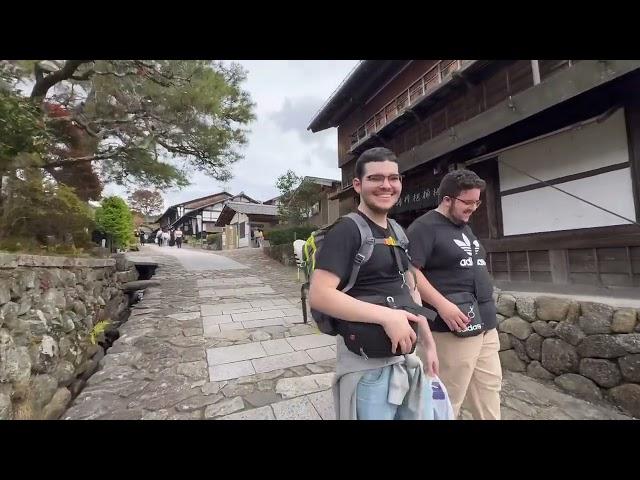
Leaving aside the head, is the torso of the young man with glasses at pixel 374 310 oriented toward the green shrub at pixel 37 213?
no

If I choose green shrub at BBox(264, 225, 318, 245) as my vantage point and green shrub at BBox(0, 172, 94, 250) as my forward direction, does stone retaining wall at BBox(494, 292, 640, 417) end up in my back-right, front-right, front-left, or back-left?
front-left

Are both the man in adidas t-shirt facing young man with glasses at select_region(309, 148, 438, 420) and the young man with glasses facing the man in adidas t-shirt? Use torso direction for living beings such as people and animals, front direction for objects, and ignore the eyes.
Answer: no

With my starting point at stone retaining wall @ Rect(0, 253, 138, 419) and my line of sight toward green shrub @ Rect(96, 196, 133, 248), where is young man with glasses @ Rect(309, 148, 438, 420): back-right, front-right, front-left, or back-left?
back-right

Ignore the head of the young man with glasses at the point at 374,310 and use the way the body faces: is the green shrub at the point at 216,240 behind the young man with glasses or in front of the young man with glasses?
behind

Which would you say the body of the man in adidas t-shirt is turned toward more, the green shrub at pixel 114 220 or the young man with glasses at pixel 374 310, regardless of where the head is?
the young man with glasses

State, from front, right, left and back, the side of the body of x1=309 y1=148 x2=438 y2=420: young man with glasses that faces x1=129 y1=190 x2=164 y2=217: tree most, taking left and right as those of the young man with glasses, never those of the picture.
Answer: back

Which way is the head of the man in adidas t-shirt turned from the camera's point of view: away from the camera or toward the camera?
toward the camera

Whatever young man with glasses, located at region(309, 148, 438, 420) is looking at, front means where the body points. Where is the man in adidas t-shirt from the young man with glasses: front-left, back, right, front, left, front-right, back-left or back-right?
left

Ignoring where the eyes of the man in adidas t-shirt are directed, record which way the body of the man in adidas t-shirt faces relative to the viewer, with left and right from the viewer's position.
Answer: facing the viewer and to the right of the viewer

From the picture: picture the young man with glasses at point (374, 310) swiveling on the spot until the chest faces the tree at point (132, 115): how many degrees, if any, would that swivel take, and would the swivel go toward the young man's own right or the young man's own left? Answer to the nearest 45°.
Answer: approximately 180°

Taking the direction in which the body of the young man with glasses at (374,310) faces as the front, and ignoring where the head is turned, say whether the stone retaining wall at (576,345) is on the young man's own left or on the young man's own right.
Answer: on the young man's own left

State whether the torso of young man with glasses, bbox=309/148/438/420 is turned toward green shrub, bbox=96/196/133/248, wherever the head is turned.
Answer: no

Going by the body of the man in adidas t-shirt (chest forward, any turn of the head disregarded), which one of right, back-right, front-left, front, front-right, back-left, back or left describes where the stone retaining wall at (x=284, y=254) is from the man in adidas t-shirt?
back

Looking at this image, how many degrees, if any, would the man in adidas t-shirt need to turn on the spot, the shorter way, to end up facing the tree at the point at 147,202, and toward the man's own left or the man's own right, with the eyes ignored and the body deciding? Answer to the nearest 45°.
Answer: approximately 180°

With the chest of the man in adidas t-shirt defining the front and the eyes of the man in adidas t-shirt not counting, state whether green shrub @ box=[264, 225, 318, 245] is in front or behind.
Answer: behind

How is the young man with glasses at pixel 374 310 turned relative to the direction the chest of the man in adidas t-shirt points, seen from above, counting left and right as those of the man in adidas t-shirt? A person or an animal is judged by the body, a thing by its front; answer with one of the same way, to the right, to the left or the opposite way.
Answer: the same way

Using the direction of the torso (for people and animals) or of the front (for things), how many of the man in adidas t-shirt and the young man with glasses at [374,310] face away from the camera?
0
